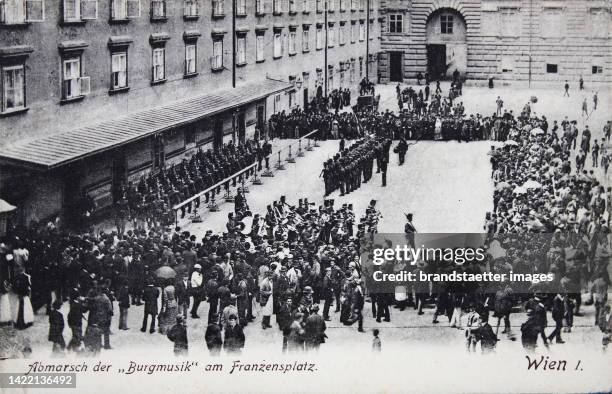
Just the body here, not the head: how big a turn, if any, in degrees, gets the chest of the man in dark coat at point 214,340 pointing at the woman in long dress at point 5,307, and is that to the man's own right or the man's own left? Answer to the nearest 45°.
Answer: approximately 45° to the man's own left

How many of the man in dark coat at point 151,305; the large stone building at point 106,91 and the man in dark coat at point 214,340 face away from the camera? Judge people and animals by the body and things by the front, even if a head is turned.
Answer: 2

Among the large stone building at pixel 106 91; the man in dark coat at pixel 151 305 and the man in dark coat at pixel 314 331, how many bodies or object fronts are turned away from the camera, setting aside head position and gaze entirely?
2

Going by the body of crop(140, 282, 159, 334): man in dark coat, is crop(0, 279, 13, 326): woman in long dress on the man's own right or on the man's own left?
on the man's own left

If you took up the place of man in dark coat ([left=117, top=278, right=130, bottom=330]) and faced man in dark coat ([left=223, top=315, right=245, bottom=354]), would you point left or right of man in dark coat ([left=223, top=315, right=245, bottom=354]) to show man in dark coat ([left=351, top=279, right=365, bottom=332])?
left

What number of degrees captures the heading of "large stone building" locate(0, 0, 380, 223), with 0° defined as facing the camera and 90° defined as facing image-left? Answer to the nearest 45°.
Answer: approximately 315°

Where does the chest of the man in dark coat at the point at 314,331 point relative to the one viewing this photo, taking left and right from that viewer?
facing away from the viewer

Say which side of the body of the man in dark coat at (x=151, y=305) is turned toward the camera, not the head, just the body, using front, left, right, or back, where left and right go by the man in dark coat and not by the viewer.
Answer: back

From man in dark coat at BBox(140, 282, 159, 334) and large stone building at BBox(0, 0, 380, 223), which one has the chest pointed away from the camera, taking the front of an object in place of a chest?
the man in dark coat

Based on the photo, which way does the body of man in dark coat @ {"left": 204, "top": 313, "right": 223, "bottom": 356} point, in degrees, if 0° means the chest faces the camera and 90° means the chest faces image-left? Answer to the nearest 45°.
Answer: approximately 180°

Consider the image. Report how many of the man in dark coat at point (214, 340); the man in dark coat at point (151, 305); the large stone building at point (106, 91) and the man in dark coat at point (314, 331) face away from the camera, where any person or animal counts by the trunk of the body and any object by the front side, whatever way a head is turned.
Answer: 3
